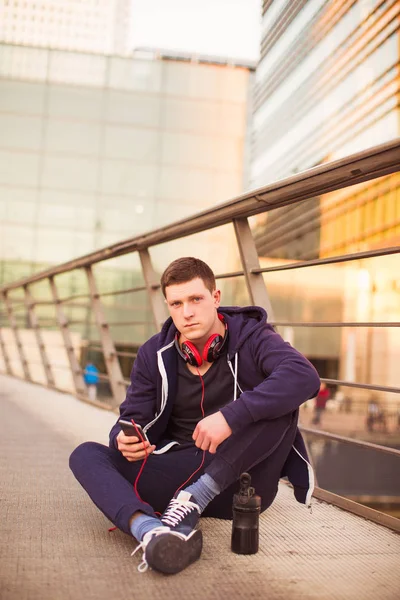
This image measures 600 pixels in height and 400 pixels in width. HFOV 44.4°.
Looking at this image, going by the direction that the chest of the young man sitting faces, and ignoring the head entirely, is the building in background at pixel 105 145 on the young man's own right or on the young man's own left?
on the young man's own right

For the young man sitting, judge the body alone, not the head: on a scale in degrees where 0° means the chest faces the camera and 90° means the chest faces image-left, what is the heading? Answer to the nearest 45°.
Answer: approximately 45°
